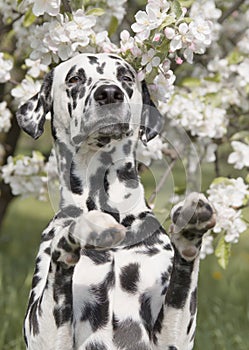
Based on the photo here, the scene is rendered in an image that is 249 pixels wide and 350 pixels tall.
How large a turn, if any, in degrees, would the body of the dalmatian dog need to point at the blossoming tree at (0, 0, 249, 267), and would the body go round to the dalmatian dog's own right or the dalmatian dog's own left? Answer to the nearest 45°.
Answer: approximately 180°

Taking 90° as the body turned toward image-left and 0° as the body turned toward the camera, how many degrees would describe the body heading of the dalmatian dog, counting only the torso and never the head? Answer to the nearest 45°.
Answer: approximately 0°
